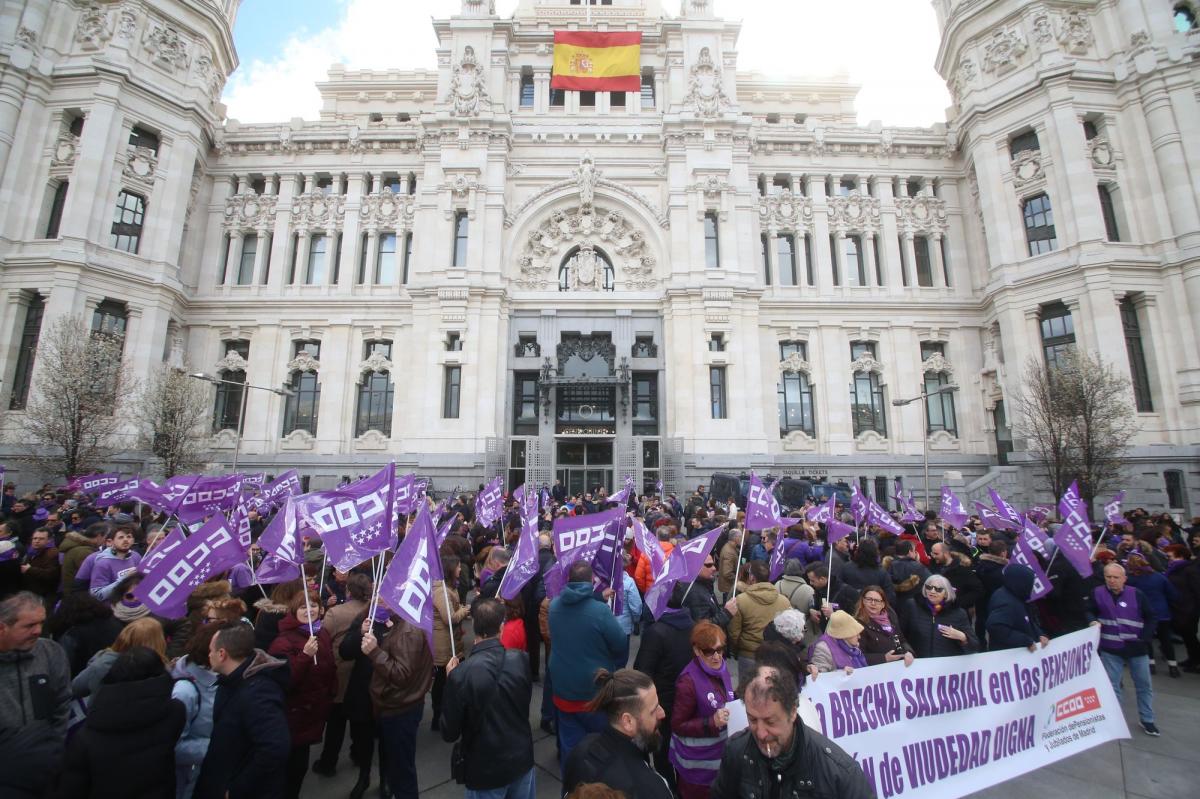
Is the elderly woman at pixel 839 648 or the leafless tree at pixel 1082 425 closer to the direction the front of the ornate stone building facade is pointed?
the elderly woman

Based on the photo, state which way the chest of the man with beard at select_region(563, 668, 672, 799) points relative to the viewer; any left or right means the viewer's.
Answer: facing to the right of the viewer

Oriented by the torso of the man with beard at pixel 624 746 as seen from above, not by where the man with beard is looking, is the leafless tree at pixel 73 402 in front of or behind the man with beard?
behind

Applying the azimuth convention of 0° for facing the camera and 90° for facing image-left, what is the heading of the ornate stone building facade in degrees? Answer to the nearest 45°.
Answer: approximately 0°

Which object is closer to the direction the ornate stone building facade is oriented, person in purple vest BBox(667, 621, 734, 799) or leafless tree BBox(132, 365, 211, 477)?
the person in purple vest

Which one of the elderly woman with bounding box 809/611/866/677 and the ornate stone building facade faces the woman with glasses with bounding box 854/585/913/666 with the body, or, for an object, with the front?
the ornate stone building facade

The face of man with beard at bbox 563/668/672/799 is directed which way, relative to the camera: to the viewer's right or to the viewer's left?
to the viewer's right

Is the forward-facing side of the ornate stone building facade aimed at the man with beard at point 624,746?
yes
